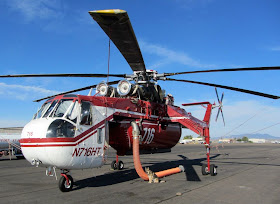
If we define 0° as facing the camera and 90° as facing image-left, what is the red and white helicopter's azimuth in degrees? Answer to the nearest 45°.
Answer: approximately 45°
